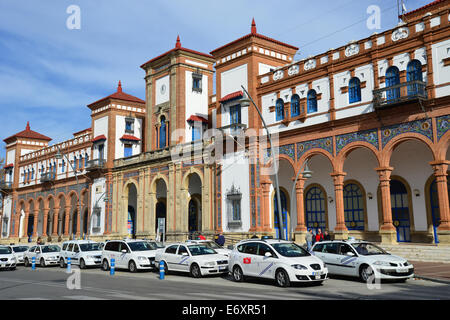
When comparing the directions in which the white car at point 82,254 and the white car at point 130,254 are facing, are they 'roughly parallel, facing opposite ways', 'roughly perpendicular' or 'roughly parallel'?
roughly parallel

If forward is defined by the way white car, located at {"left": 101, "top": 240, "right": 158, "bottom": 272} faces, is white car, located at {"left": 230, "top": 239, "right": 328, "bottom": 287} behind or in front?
in front

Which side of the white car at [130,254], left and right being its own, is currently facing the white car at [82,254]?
back

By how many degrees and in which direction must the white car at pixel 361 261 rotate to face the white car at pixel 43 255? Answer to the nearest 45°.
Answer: approximately 135° to its right

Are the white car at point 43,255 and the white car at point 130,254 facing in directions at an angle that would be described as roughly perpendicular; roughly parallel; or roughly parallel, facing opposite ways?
roughly parallel

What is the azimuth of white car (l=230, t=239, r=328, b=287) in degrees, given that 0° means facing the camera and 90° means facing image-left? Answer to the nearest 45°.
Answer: approximately 315°

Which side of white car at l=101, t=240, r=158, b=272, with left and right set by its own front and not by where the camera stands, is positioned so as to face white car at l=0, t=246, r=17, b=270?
back

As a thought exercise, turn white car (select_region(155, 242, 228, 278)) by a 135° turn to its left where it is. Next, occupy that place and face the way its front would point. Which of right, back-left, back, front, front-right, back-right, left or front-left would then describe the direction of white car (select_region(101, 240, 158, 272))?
front-left

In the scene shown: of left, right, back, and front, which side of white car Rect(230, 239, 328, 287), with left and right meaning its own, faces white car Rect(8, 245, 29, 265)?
back

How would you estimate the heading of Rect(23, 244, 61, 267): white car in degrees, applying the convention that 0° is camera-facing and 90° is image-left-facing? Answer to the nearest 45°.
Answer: approximately 315°

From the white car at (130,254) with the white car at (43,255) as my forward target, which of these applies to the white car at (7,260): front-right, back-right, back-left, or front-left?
front-left

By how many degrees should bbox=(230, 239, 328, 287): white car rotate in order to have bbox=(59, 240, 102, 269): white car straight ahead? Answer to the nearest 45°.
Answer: approximately 180°

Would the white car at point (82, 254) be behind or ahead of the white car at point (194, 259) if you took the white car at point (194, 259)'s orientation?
behind

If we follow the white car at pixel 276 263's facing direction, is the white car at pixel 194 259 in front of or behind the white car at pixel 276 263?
behind

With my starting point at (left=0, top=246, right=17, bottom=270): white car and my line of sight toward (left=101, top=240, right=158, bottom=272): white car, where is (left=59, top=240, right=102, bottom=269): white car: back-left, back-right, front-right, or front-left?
front-left

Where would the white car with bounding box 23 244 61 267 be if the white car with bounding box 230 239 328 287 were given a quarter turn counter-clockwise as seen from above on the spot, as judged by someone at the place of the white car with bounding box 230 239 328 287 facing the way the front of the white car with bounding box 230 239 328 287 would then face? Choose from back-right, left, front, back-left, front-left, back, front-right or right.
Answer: left

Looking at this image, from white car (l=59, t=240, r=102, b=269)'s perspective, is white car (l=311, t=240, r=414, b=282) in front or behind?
in front
